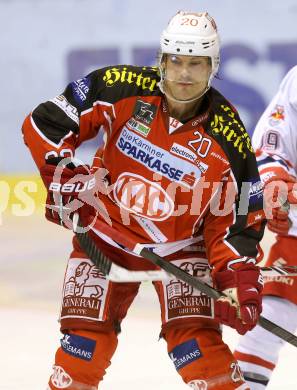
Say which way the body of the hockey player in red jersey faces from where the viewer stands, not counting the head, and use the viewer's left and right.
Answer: facing the viewer
